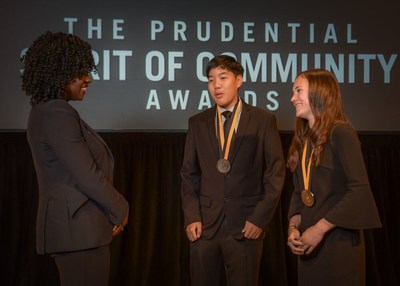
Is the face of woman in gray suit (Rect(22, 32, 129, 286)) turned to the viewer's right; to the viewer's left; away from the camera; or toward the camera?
to the viewer's right

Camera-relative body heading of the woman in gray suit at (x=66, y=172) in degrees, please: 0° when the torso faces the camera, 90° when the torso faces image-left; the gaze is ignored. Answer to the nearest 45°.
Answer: approximately 270°

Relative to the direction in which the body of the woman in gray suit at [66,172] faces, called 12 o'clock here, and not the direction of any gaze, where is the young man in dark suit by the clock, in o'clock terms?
The young man in dark suit is roughly at 11 o'clock from the woman in gray suit.
